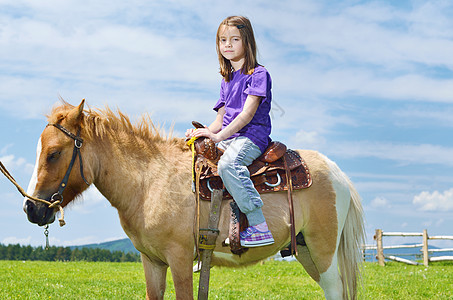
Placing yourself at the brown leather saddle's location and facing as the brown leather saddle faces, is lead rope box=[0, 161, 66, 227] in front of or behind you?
in front

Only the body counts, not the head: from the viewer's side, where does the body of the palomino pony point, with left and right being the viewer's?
facing to the left of the viewer

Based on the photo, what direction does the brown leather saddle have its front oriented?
to the viewer's left
